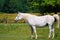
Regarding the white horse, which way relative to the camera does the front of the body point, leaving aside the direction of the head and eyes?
to the viewer's left
